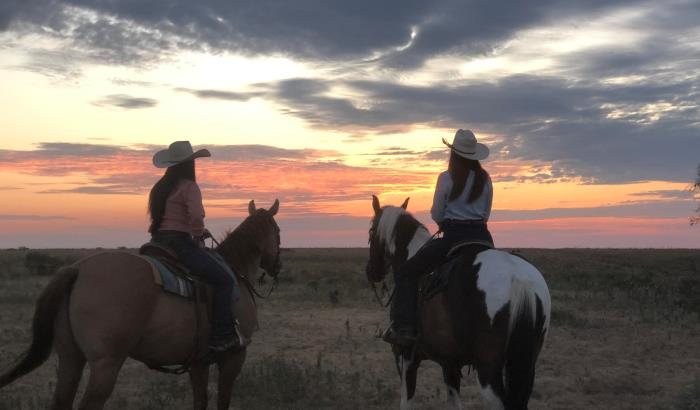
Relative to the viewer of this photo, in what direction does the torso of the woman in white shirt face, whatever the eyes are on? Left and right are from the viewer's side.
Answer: facing away from the viewer and to the left of the viewer

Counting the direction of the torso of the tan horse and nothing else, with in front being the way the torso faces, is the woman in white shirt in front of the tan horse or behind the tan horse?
in front

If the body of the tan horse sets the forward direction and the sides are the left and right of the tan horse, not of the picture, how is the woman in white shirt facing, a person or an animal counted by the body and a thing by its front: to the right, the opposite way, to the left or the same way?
to the left

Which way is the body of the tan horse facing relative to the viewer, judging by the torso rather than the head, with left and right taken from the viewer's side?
facing away from the viewer and to the right of the viewer

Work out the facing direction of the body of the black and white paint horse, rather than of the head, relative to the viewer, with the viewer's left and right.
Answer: facing away from the viewer and to the left of the viewer

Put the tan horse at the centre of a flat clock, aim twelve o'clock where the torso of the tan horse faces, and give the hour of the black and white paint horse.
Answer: The black and white paint horse is roughly at 2 o'clock from the tan horse.

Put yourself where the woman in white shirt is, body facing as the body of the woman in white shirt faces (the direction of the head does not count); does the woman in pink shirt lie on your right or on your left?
on your left

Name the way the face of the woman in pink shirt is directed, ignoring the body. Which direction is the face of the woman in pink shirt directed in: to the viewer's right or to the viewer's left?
to the viewer's right

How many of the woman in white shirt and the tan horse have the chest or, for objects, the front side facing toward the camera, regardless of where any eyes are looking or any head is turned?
0

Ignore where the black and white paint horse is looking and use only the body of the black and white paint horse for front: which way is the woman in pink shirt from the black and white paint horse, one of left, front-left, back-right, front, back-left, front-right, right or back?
front-left
